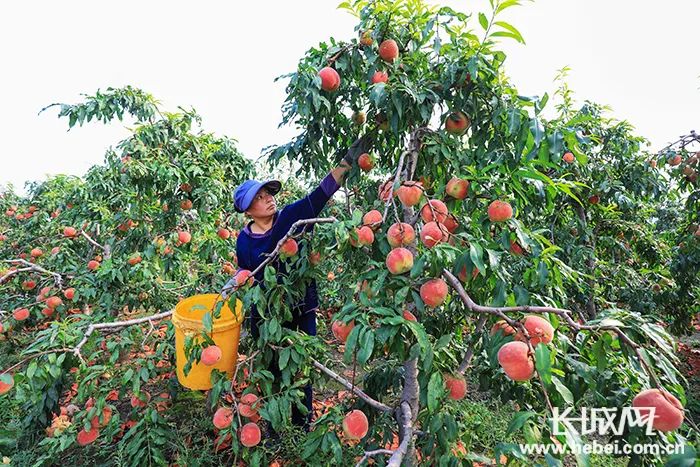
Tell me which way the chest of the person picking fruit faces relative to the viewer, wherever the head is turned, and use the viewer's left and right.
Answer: facing the viewer and to the right of the viewer

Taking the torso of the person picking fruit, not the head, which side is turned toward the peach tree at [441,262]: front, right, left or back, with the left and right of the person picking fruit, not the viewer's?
front
